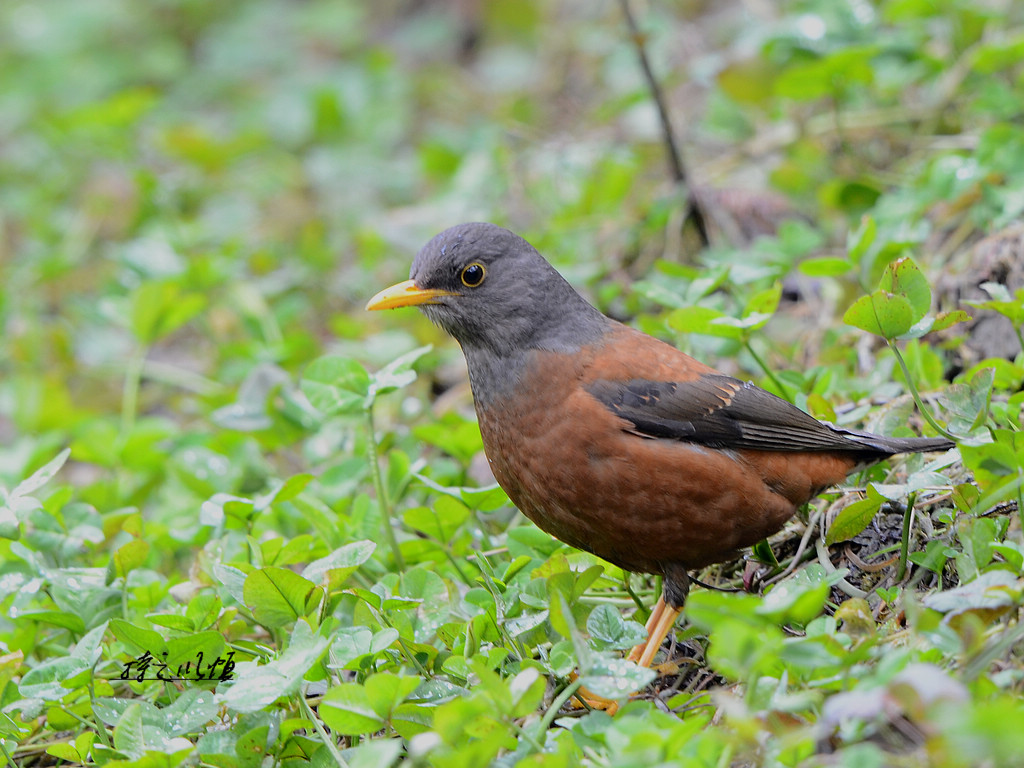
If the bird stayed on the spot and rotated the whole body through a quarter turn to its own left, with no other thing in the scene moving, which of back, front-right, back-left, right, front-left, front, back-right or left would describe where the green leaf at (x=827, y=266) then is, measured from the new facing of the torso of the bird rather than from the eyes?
back-left

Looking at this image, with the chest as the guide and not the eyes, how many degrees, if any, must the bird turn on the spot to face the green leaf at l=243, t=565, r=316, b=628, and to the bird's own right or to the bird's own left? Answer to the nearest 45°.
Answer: approximately 45° to the bird's own left

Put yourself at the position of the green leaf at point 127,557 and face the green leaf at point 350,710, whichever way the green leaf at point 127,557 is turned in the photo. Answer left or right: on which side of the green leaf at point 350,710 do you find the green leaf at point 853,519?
left

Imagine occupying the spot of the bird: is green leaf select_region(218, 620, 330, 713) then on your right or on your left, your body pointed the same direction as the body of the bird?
on your left

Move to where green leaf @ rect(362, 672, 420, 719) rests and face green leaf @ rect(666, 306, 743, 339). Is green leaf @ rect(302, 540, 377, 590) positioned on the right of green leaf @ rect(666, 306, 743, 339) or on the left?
left

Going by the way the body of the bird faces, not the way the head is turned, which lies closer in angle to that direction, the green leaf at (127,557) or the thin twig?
the green leaf

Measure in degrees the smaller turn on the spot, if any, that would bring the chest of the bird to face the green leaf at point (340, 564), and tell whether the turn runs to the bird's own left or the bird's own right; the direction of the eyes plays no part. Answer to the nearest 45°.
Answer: approximately 45° to the bird's own left

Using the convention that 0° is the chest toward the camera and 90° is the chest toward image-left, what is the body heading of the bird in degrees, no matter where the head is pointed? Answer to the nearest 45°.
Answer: approximately 90°

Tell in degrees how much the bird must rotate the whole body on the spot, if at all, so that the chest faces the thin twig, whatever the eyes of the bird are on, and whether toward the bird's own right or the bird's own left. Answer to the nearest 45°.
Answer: approximately 90° to the bird's own right

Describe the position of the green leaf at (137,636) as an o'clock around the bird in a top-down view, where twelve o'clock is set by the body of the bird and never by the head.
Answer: The green leaf is roughly at 11 o'clock from the bird.
